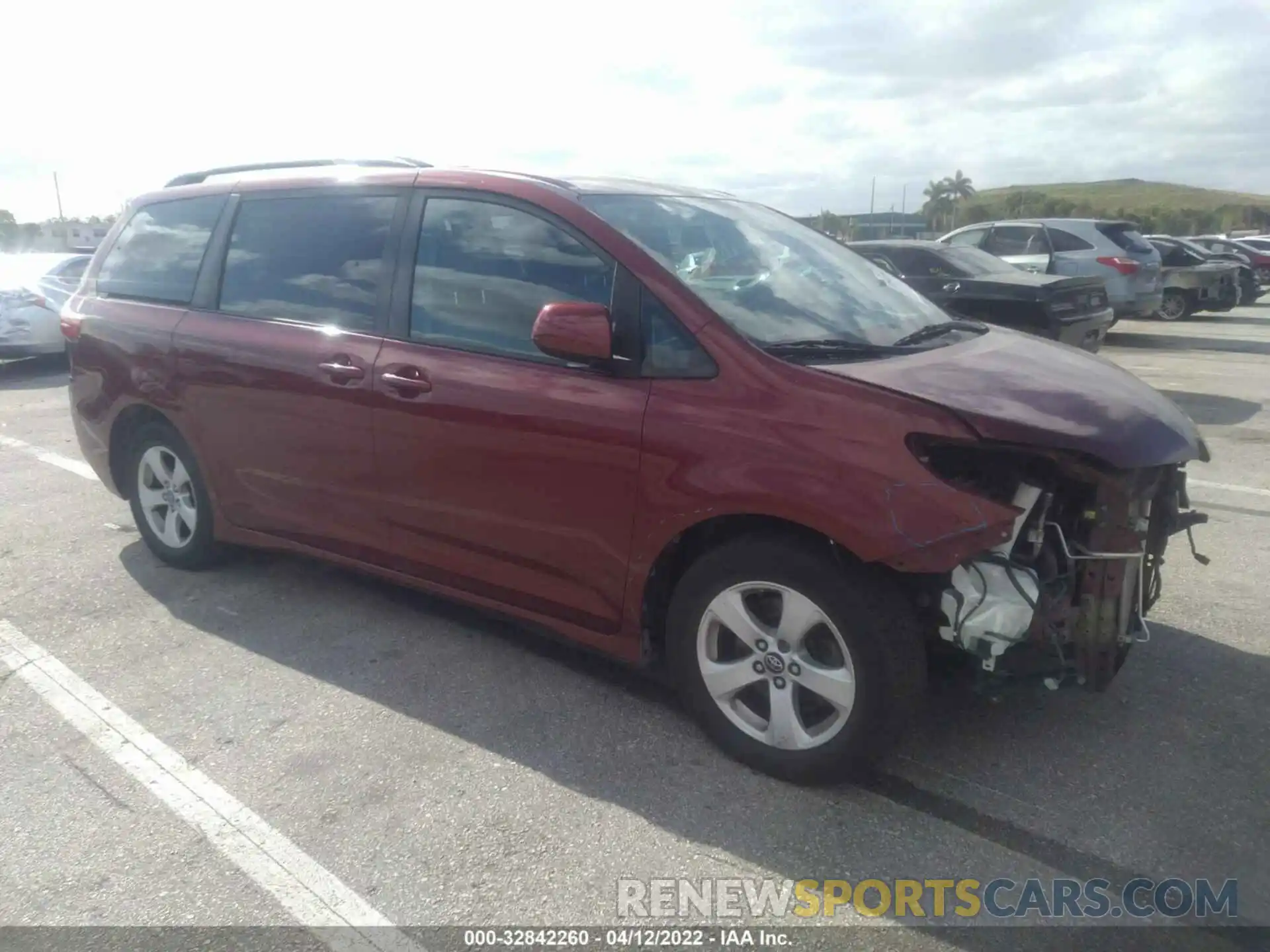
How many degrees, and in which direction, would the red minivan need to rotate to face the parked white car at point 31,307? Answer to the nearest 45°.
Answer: approximately 180°

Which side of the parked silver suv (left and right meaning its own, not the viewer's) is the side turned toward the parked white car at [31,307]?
left

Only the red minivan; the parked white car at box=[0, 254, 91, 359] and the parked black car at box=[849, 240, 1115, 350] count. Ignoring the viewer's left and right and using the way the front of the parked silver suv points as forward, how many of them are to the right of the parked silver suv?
0

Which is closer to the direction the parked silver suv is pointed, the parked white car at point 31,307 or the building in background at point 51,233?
the building in background

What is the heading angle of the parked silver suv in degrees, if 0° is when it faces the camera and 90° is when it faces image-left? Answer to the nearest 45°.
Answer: approximately 135°

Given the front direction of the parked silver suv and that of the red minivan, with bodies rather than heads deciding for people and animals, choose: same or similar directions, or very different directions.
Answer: very different directions

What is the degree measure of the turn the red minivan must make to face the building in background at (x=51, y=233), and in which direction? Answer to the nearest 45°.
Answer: approximately 180°

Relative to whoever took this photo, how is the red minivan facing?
facing the viewer and to the right of the viewer

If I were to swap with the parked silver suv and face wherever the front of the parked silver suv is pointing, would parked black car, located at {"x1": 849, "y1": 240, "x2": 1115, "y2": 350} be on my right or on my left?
on my left

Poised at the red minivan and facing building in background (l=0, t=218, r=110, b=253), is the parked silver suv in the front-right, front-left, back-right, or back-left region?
front-right

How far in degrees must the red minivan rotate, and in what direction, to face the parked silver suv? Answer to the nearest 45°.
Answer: approximately 90° to its left

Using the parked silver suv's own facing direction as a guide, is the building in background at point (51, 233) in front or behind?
in front

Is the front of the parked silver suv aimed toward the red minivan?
no
